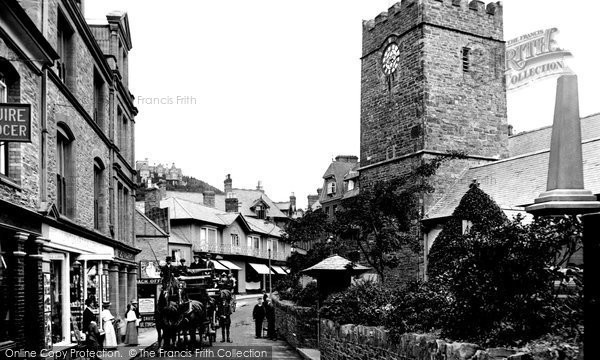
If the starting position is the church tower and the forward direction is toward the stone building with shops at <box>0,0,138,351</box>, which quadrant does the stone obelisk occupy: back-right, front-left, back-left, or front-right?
front-left

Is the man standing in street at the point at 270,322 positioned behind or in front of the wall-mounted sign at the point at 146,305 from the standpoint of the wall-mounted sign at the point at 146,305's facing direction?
in front

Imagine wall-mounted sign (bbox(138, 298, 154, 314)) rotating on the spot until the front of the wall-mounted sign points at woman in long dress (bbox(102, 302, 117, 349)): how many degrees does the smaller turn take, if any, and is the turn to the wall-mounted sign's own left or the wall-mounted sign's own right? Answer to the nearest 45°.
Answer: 0° — it already faces them

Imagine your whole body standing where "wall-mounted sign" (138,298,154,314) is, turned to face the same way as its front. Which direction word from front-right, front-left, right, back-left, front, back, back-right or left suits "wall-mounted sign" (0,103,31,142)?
front

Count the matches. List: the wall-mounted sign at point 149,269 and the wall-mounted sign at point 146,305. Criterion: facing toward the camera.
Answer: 2

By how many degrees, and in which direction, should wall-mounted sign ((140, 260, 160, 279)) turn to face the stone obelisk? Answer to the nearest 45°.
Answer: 0° — it already faces it

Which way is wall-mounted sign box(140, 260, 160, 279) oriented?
toward the camera

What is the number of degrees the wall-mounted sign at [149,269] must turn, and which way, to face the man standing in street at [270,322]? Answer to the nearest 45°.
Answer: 0° — it already faces them

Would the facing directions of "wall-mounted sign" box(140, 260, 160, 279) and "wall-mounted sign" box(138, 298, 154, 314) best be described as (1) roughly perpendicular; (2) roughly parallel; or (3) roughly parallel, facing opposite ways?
roughly parallel

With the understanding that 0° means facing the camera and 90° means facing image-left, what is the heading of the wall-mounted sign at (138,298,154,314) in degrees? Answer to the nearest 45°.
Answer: approximately 0°

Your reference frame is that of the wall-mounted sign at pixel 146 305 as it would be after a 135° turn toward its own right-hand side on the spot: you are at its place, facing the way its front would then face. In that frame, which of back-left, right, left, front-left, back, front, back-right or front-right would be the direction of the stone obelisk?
back-left

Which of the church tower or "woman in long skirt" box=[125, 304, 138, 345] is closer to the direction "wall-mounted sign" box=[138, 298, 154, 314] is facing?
the woman in long skirt

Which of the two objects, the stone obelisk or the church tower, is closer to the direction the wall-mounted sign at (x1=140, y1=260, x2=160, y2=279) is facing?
the stone obelisk

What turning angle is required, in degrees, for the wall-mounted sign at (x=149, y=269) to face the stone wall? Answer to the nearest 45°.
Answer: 0° — it already faces it

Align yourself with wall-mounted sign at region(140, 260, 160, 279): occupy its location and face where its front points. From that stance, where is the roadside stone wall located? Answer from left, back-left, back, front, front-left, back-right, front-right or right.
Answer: front
